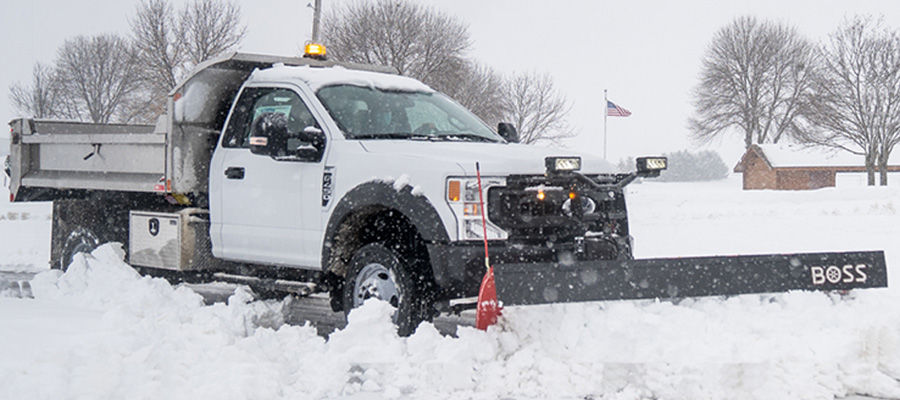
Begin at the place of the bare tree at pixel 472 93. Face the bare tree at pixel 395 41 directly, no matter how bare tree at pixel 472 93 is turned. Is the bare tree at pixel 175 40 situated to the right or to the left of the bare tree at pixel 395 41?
right

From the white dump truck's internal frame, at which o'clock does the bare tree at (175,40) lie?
The bare tree is roughly at 7 o'clock from the white dump truck.

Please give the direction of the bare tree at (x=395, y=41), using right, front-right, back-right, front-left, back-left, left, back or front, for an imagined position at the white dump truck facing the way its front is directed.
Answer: back-left

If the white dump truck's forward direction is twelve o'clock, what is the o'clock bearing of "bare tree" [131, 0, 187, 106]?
The bare tree is roughly at 7 o'clock from the white dump truck.

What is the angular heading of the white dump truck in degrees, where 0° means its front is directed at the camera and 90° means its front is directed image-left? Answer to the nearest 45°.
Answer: approximately 315°
